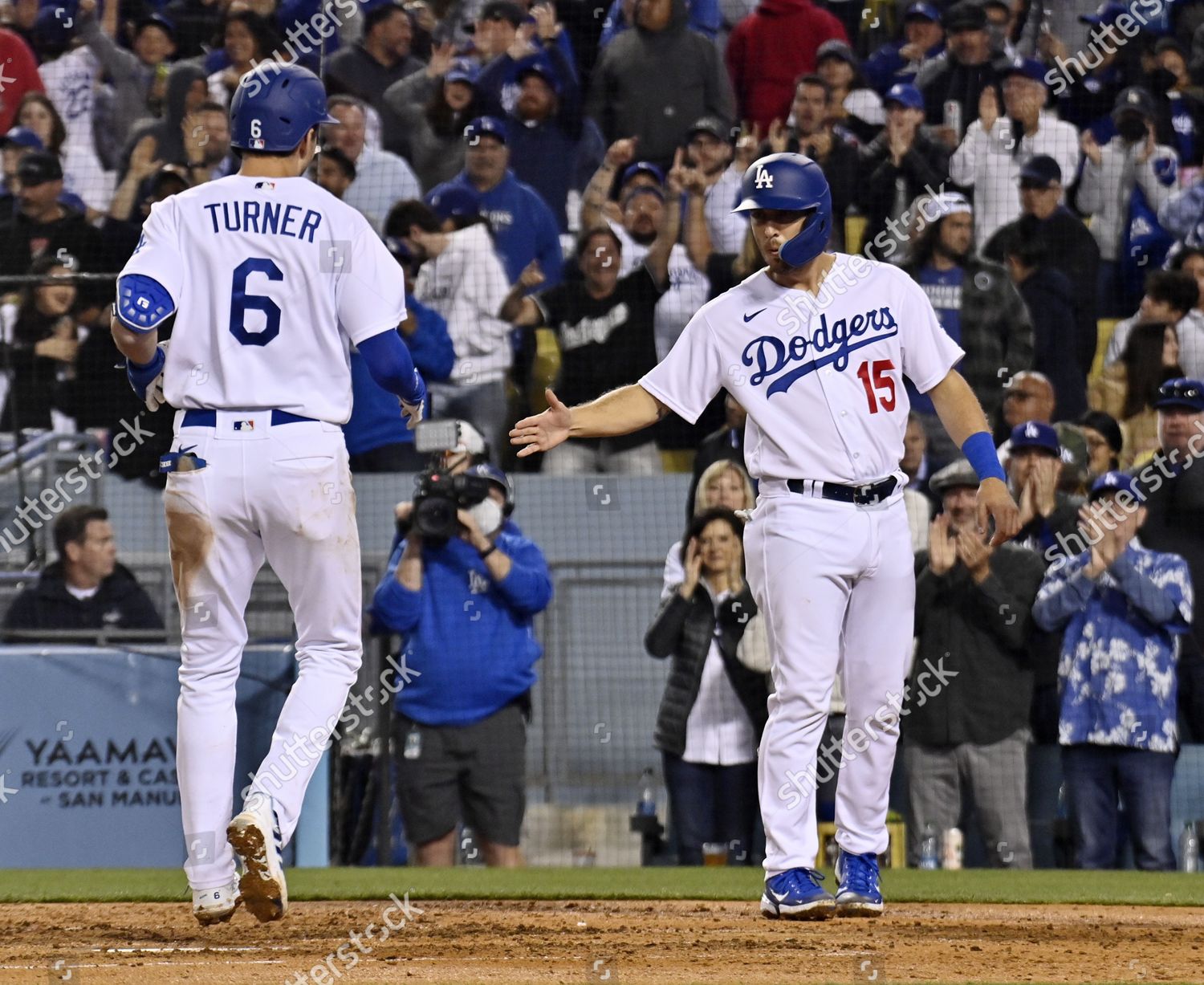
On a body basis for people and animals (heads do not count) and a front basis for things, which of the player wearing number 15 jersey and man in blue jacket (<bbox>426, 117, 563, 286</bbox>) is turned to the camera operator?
the man in blue jacket

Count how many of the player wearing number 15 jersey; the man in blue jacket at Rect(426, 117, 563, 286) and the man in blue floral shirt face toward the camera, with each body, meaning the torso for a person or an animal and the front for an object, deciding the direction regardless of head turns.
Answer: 3

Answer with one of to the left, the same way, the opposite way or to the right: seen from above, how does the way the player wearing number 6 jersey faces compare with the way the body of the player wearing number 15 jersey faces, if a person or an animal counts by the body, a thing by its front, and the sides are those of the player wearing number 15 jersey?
the opposite way

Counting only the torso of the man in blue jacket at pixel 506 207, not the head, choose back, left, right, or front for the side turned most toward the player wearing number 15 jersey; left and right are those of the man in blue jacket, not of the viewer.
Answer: front

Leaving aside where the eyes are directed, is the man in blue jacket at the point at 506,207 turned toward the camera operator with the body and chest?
yes

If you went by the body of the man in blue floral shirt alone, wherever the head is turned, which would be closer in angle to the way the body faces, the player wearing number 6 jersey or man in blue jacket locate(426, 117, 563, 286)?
the player wearing number 6 jersey

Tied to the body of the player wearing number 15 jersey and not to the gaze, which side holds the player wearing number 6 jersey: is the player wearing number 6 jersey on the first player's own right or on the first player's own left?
on the first player's own right

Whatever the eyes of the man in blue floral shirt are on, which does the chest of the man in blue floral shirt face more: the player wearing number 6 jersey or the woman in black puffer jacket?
the player wearing number 6 jersey

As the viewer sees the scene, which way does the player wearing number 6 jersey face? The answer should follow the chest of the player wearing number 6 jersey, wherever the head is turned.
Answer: away from the camera

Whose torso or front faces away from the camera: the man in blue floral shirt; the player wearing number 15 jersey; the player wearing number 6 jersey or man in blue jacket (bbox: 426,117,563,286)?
the player wearing number 6 jersey

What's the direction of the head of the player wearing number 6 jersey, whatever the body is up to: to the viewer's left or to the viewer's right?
to the viewer's right

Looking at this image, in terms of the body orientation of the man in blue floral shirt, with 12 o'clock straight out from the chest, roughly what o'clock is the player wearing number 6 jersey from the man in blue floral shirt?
The player wearing number 6 jersey is roughly at 1 o'clock from the man in blue floral shirt.
